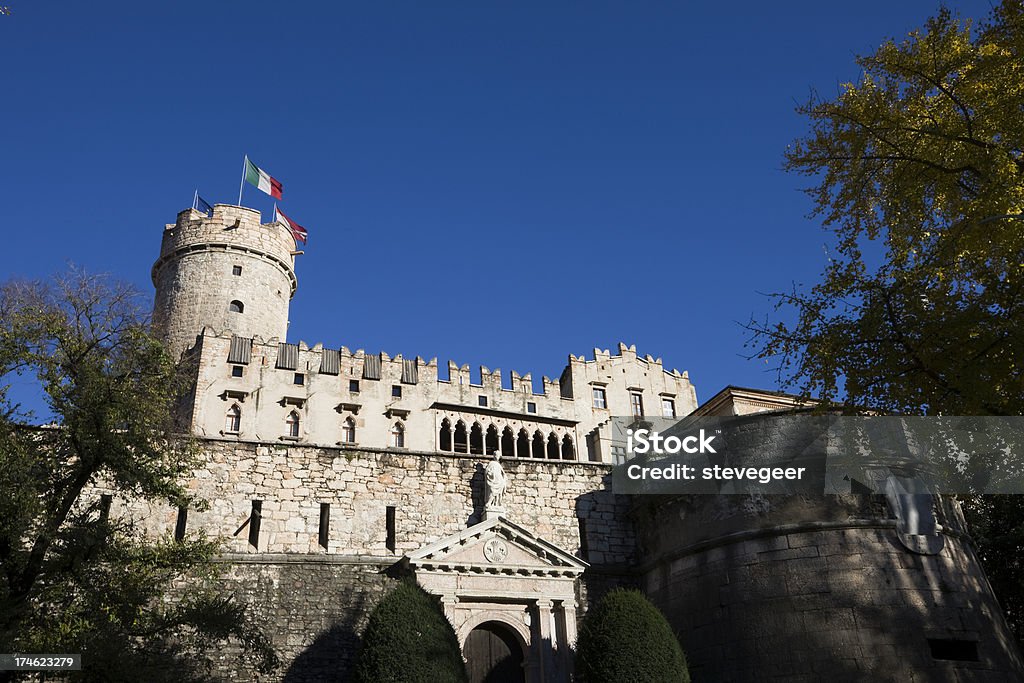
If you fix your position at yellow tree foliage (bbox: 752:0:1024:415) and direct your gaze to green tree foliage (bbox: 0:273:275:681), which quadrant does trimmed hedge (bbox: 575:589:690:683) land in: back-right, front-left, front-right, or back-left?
front-right

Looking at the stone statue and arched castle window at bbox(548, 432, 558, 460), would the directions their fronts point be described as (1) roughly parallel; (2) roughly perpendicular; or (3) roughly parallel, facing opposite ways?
roughly parallel

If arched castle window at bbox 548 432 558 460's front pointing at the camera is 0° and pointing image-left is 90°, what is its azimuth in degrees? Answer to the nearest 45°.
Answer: approximately 0°

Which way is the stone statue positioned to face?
toward the camera

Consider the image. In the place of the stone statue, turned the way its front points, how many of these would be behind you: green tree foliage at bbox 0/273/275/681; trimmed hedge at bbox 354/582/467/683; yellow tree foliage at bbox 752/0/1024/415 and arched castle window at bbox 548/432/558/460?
1

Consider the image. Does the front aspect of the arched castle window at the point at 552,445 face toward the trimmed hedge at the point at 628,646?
yes

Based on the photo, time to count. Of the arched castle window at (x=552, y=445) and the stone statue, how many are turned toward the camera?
2

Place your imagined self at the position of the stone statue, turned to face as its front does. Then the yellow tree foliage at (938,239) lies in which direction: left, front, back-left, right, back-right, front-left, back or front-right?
front-left

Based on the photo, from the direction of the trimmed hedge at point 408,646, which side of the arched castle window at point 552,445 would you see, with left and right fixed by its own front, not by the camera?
front

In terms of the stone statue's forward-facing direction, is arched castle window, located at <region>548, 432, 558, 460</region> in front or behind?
behind

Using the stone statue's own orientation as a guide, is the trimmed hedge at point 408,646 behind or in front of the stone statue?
in front
